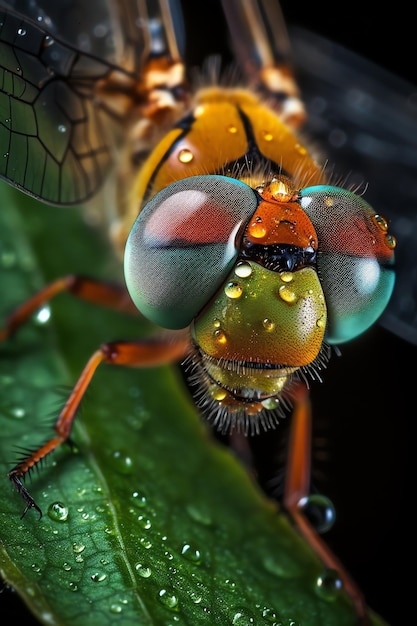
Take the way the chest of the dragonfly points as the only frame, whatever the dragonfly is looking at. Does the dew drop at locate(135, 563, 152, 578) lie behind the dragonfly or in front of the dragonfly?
in front

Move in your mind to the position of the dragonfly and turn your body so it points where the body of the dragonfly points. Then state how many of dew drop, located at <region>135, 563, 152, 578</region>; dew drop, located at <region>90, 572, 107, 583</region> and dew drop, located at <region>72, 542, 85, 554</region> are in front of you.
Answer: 3

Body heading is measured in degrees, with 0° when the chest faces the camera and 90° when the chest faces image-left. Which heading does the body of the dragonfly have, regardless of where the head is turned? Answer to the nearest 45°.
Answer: approximately 0°
